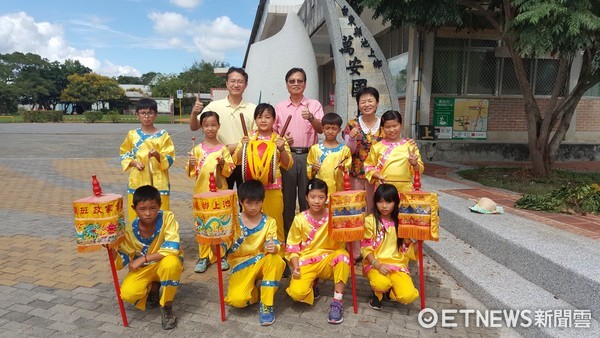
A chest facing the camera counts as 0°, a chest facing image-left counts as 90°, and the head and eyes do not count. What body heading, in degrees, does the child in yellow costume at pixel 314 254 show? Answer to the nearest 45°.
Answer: approximately 0°

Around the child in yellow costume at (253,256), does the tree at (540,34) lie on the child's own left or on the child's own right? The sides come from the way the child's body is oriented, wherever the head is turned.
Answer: on the child's own left

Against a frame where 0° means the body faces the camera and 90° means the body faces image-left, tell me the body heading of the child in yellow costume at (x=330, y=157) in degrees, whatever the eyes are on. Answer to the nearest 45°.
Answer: approximately 0°

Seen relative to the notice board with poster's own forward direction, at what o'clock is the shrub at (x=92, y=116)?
The shrub is roughly at 4 o'clock from the notice board with poster.

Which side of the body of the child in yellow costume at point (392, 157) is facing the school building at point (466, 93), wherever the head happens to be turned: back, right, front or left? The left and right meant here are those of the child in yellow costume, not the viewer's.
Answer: back

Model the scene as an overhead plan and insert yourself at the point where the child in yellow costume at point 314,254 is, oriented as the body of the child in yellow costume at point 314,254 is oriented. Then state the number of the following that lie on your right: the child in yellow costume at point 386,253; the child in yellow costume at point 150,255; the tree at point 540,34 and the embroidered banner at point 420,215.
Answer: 1

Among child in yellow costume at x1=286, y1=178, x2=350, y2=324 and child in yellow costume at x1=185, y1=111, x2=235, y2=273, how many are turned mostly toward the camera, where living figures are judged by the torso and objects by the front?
2

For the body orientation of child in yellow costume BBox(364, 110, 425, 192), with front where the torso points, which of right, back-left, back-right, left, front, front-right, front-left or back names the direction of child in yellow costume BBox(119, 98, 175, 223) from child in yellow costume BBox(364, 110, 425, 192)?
right

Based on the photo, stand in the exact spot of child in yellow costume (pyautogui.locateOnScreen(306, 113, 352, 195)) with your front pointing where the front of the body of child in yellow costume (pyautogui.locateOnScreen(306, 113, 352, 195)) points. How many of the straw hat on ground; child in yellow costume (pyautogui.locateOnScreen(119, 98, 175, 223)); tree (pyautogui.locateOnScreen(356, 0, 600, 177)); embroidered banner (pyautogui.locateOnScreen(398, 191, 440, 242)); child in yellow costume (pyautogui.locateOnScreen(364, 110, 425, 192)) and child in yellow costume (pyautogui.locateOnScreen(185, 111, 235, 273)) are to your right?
2

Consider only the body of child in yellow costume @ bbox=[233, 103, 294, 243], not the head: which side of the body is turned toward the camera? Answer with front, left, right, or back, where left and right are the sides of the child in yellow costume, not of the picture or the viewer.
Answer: front

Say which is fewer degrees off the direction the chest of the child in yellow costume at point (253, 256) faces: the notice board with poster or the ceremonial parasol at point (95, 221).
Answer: the ceremonial parasol
